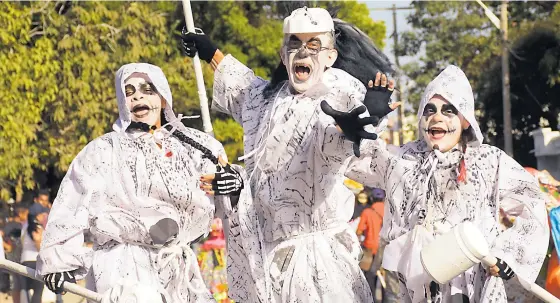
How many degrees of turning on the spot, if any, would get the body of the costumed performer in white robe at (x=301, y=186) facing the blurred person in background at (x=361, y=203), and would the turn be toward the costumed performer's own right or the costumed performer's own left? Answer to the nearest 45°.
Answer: approximately 180°

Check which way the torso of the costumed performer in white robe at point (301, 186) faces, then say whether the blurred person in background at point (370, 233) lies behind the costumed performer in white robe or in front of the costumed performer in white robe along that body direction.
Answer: behind

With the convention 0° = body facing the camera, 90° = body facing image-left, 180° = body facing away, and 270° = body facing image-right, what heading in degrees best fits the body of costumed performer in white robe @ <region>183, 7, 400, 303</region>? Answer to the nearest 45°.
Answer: approximately 0°

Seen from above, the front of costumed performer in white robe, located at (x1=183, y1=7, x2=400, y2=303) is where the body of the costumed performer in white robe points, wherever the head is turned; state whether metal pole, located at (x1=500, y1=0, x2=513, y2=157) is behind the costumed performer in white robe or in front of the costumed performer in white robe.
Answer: behind

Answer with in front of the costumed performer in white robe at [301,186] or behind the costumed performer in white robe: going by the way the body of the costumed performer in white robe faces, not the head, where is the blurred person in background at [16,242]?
behind

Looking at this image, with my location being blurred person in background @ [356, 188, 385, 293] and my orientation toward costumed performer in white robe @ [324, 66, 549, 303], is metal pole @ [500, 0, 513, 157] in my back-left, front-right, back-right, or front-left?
back-left

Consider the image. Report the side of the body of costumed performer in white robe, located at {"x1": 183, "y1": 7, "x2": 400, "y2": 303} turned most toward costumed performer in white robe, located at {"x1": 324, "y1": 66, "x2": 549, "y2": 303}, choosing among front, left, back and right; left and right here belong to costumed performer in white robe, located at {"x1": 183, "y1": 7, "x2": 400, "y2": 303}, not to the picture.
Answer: left

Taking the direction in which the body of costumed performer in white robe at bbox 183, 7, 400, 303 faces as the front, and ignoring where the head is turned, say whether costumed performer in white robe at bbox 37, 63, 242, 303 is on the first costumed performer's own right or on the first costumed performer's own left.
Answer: on the first costumed performer's own right
